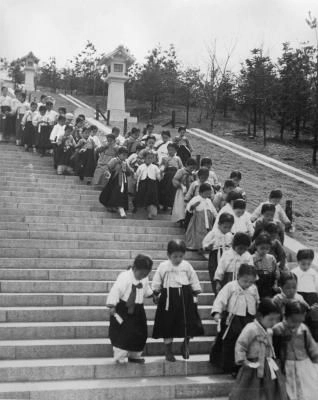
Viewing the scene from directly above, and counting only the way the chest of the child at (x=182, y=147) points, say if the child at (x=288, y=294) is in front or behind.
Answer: in front

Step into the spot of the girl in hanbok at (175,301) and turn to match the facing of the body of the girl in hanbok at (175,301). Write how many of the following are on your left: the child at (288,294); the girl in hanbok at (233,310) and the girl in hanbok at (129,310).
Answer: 2

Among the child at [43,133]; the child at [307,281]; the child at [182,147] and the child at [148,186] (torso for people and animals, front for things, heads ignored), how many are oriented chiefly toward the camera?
4

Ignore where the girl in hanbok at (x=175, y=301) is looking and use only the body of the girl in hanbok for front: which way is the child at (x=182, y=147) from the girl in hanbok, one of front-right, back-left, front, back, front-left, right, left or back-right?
back

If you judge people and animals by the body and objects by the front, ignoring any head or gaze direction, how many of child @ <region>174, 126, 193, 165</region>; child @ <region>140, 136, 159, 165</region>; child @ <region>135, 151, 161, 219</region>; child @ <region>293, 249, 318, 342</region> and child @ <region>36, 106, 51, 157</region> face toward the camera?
5

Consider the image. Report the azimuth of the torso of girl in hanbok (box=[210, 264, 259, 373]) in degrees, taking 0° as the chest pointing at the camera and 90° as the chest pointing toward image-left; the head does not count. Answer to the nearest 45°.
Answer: approximately 315°

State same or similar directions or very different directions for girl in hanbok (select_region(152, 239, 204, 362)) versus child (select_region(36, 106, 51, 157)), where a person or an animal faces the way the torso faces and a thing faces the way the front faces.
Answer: same or similar directions

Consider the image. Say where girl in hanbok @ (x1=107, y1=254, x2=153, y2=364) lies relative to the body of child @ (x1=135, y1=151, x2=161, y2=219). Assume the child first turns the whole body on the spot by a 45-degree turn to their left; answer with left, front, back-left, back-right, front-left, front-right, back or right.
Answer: front-right

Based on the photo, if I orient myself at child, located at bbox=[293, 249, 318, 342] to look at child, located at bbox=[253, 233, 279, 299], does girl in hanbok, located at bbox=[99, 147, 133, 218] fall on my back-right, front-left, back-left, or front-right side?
front-right

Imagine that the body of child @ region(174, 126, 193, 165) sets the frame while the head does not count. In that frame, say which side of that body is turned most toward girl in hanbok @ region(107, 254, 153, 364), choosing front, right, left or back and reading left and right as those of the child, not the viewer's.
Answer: front

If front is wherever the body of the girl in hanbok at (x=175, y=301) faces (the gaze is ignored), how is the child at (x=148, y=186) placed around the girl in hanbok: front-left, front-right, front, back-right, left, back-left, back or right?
back

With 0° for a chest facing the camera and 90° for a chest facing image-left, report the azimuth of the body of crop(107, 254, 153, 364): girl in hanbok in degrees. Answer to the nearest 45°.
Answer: approximately 315°

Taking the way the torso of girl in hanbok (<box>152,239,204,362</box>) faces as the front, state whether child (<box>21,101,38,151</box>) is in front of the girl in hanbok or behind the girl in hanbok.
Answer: behind

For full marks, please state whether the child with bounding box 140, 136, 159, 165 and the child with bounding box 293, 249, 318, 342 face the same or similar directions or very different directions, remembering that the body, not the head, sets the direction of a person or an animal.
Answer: same or similar directions

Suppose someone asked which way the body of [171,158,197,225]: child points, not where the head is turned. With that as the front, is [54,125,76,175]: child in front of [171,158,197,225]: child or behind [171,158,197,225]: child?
behind

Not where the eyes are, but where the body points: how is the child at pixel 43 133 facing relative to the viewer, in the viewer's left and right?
facing the viewer

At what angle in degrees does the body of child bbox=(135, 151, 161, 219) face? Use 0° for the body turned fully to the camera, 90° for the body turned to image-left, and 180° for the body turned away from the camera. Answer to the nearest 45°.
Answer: approximately 0°

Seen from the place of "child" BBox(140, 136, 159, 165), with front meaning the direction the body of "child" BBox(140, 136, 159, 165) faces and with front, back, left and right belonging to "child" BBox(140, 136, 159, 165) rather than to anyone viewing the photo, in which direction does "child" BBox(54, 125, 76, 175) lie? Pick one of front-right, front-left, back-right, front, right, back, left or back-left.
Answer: back-right

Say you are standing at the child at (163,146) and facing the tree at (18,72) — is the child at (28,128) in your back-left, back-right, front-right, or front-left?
front-left
